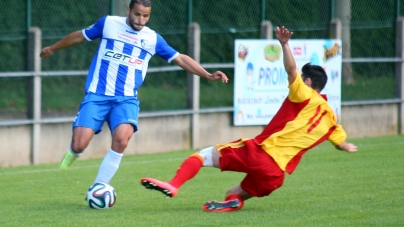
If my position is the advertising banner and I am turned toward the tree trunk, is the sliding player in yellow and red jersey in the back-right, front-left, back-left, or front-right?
back-right

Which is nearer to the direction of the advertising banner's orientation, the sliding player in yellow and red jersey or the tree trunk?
the sliding player in yellow and red jersey

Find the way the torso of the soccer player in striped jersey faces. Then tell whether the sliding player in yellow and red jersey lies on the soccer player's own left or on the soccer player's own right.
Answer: on the soccer player's own left

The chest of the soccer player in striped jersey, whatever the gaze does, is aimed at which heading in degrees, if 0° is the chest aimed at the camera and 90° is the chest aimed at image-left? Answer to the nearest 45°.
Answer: approximately 0°

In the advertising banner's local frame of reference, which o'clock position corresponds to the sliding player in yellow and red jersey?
The sliding player in yellow and red jersey is roughly at 12 o'clock from the advertising banner.

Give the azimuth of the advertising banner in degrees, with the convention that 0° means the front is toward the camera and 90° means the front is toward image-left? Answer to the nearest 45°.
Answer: approximately 0°

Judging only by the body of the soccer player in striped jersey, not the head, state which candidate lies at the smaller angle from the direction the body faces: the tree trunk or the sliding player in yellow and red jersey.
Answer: the sliding player in yellow and red jersey

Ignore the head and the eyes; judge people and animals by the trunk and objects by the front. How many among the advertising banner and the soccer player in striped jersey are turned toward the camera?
2
